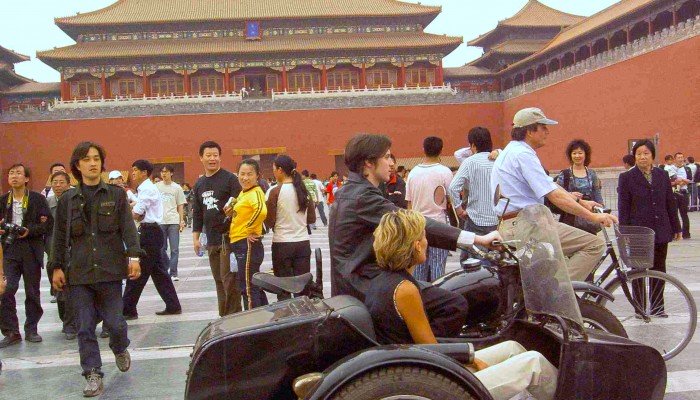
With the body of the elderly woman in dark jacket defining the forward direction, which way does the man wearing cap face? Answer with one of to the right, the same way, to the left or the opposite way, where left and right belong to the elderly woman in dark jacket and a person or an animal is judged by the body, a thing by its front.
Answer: to the left

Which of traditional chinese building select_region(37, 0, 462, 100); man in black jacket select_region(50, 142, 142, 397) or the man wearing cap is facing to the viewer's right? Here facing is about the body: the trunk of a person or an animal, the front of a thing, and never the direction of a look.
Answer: the man wearing cap

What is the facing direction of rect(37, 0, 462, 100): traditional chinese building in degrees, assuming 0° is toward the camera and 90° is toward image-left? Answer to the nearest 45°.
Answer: approximately 0°

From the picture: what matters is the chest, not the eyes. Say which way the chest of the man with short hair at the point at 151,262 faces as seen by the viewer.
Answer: to the viewer's left

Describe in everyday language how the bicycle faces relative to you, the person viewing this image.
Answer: facing to the right of the viewer

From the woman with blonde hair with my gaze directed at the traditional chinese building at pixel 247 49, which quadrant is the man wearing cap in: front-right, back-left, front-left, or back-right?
front-right

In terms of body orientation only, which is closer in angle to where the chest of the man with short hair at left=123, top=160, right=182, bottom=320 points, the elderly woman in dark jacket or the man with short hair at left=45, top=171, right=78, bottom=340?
the man with short hair

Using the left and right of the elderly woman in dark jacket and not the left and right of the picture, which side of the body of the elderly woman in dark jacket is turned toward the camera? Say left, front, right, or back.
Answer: front

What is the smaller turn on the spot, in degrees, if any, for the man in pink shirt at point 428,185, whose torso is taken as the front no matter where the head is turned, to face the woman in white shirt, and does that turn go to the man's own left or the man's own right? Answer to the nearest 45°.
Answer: approximately 90° to the man's own left

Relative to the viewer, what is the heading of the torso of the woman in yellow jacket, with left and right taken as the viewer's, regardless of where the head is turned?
facing the viewer and to the left of the viewer

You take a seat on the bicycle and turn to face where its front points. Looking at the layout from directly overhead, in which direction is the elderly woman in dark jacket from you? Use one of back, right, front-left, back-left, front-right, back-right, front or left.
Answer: left

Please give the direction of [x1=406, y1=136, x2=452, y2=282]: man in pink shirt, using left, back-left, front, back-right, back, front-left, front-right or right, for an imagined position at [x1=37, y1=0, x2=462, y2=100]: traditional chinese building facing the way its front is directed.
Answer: front

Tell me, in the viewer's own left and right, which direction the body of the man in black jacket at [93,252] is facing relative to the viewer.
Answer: facing the viewer

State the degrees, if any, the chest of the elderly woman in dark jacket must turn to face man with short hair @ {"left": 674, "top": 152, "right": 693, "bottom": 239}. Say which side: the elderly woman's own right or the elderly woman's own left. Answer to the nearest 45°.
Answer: approximately 180°

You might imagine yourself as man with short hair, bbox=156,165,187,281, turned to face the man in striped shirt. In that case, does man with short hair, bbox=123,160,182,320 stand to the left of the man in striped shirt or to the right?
right

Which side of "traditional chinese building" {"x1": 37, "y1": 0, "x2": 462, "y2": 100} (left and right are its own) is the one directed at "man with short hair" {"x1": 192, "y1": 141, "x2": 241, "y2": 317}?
front

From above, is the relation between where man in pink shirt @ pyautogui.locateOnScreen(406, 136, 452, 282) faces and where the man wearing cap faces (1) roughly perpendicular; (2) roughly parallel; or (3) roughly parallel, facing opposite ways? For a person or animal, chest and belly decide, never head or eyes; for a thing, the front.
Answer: roughly perpendicular

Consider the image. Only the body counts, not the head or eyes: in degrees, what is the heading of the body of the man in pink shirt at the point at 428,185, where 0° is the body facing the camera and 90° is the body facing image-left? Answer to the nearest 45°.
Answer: approximately 180°

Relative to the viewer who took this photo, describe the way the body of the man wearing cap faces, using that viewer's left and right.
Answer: facing to the right of the viewer

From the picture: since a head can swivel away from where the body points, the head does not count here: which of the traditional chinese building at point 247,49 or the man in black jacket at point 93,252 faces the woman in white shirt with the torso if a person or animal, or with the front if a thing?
the traditional chinese building

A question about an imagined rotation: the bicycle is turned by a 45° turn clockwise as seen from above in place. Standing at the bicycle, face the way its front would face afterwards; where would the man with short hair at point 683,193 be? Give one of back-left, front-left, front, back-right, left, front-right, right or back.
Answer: back-left
